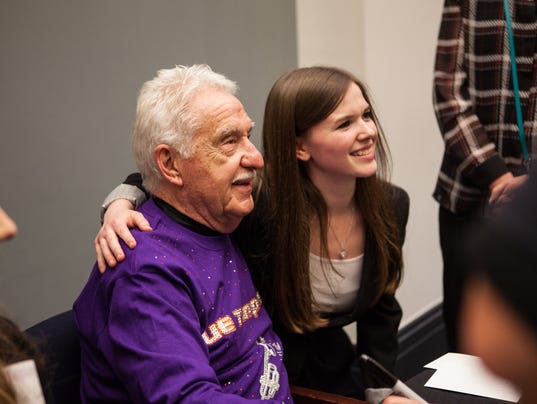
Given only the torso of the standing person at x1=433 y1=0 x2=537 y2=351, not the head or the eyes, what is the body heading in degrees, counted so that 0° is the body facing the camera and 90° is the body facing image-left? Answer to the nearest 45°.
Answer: approximately 315°

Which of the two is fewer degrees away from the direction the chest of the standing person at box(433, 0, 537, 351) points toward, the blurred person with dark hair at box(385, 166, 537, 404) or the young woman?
the blurred person with dark hair

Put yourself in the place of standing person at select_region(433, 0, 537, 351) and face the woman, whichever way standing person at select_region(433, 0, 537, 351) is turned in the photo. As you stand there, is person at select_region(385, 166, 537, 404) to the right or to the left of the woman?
left

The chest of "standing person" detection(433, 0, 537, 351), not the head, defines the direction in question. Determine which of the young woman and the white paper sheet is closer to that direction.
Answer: the white paper sheet

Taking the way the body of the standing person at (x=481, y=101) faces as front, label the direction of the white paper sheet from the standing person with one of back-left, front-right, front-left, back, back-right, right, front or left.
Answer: front-right

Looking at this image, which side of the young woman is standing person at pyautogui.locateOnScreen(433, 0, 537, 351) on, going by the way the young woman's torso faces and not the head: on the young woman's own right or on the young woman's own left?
on the young woman's own left

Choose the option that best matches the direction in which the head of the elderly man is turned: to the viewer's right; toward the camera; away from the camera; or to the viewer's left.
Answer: to the viewer's right

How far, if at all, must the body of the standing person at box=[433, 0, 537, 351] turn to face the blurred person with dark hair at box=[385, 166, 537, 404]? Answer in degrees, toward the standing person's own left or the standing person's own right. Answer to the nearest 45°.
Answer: approximately 45° to the standing person's own right

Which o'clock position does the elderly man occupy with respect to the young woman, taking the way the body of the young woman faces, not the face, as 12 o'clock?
The elderly man is roughly at 3 o'clock from the young woman.
